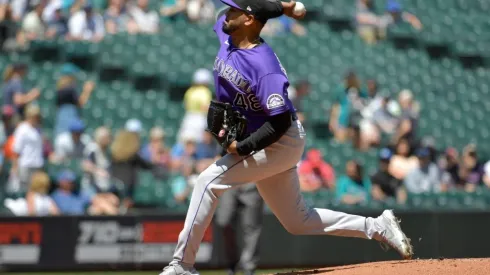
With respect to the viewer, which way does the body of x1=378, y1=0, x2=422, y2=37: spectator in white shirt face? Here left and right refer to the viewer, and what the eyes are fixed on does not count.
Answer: facing the viewer

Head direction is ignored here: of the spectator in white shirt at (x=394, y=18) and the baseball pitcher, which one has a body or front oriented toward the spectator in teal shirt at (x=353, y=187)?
the spectator in white shirt

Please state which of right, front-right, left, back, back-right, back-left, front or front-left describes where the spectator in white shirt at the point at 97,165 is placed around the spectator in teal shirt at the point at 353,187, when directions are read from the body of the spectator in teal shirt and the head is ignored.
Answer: right

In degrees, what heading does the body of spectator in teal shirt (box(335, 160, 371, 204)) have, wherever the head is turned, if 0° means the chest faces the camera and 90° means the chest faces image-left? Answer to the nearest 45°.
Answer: approximately 0°

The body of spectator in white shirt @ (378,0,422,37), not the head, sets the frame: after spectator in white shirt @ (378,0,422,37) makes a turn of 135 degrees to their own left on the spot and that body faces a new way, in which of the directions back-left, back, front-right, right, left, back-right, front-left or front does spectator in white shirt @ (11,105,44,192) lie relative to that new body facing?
back

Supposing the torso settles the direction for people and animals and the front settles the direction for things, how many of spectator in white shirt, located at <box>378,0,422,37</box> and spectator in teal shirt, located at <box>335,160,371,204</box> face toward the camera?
2

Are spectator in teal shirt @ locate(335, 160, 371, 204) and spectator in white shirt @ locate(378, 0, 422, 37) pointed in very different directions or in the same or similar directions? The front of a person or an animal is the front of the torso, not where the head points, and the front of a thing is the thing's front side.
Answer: same or similar directions

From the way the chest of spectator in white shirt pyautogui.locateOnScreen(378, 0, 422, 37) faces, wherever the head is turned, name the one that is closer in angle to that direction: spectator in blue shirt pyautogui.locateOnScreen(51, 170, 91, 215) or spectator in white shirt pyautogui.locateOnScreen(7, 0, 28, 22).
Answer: the spectator in blue shirt

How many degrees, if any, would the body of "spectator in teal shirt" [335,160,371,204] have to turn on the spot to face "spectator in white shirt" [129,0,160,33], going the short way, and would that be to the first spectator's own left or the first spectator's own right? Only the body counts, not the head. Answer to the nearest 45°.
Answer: approximately 135° to the first spectator's own right

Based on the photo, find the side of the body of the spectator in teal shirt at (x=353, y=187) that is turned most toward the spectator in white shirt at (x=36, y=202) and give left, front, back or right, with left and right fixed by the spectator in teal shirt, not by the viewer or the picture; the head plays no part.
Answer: right

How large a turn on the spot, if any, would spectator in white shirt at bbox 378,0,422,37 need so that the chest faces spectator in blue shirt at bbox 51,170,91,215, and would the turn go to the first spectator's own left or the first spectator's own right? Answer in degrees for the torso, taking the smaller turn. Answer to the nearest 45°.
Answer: approximately 45° to the first spectator's own right

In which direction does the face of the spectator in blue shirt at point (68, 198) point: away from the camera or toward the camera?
toward the camera
